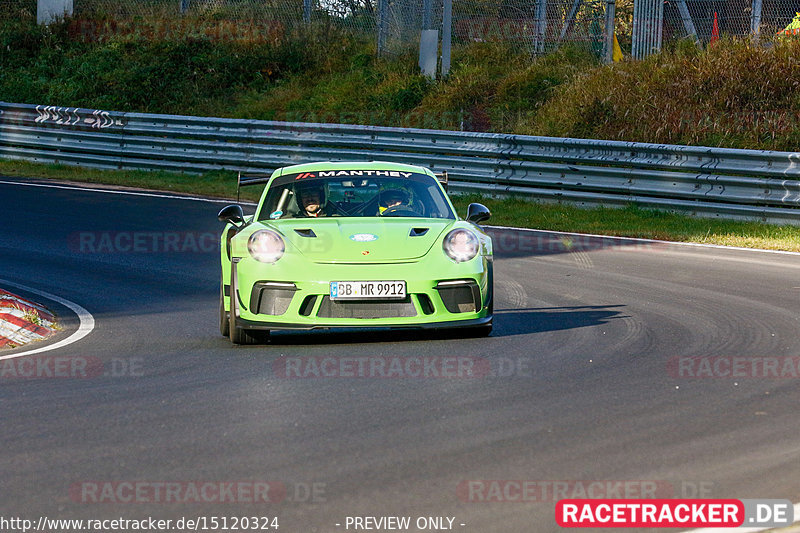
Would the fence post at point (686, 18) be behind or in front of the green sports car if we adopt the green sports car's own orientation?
behind

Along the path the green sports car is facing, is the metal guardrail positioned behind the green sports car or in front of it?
behind

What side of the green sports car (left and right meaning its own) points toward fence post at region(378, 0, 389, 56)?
back

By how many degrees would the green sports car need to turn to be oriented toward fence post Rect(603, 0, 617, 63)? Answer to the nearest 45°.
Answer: approximately 180°

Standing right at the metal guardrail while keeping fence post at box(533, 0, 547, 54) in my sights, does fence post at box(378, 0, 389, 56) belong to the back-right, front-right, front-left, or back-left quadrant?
front-left

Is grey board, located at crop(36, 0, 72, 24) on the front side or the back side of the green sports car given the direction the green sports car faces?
on the back side

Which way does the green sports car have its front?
toward the camera

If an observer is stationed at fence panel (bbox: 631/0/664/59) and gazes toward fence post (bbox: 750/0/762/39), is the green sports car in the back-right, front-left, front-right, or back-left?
back-right

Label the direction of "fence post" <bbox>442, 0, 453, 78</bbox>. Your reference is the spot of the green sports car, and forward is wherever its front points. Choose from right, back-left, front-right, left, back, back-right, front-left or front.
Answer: back

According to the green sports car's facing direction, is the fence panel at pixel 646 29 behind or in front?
behind

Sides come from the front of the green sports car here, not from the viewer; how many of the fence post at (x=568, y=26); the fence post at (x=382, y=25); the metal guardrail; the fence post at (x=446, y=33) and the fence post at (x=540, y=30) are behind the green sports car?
5

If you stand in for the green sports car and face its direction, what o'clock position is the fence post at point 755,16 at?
The fence post is roughly at 7 o'clock from the green sports car.
